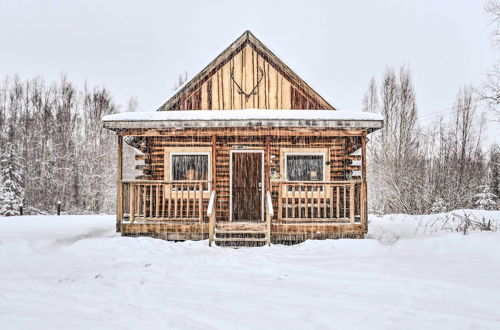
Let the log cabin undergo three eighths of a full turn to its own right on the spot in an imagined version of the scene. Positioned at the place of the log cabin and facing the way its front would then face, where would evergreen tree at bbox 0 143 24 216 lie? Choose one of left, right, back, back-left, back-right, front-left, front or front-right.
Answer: front

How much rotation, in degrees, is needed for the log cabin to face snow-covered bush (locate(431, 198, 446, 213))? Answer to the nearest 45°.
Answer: approximately 135° to its left

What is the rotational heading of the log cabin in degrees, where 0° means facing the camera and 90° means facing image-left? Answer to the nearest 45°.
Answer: approximately 0°

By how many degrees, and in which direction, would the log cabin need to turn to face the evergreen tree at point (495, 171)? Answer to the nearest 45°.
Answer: approximately 135° to its left

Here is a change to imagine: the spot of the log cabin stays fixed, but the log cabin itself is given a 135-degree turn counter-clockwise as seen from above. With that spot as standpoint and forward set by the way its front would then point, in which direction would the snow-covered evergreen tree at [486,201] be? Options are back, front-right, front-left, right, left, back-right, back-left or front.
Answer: front
